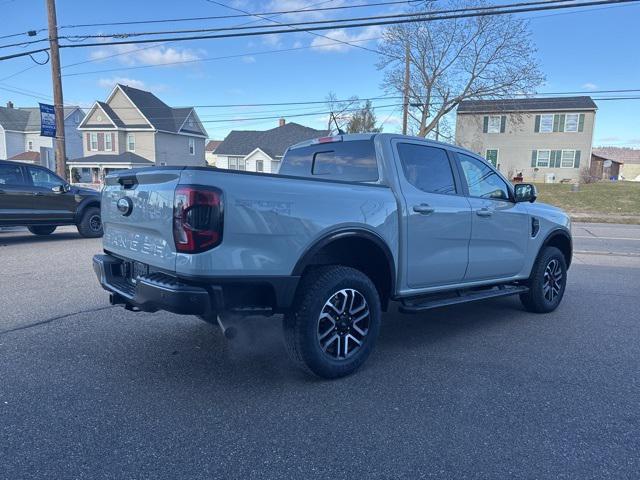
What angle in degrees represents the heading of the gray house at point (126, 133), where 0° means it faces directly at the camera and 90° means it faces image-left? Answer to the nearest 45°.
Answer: approximately 45°

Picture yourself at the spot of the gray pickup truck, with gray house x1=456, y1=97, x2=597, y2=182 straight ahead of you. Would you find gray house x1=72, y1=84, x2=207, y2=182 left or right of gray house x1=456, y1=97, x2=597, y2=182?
left

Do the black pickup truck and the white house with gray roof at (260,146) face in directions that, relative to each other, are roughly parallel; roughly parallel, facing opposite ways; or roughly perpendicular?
roughly perpendicular

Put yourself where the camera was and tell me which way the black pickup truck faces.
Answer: facing to the right of the viewer

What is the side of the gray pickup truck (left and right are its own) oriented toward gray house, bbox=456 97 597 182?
front

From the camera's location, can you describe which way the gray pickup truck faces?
facing away from the viewer and to the right of the viewer

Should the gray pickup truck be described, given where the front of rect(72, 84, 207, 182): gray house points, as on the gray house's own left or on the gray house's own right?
on the gray house's own left

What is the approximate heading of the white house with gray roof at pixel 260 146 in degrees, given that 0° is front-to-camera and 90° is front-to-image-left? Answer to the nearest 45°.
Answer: approximately 0°

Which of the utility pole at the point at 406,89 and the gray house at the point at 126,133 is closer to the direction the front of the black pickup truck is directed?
the utility pole
